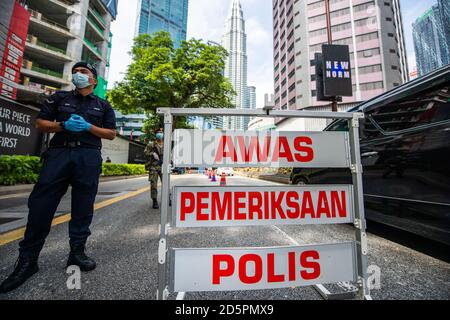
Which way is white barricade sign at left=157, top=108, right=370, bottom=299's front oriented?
toward the camera

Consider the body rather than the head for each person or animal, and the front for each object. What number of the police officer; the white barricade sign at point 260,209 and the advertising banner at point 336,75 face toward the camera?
3

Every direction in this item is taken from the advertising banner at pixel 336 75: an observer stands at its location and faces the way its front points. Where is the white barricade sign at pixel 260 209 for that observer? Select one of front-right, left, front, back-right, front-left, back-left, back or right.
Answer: front

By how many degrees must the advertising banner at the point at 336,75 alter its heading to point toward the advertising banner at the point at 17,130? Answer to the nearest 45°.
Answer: approximately 45° to its right

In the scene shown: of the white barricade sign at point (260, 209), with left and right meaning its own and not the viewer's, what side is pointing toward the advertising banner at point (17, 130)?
right

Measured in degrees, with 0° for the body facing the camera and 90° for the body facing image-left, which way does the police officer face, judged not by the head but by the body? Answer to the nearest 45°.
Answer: approximately 0°

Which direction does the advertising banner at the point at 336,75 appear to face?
toward the camera

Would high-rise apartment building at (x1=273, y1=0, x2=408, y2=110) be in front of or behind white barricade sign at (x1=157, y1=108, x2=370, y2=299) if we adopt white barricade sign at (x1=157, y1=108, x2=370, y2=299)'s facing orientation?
behind

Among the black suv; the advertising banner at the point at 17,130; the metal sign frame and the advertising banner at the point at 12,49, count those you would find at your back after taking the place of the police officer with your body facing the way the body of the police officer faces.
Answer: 2
